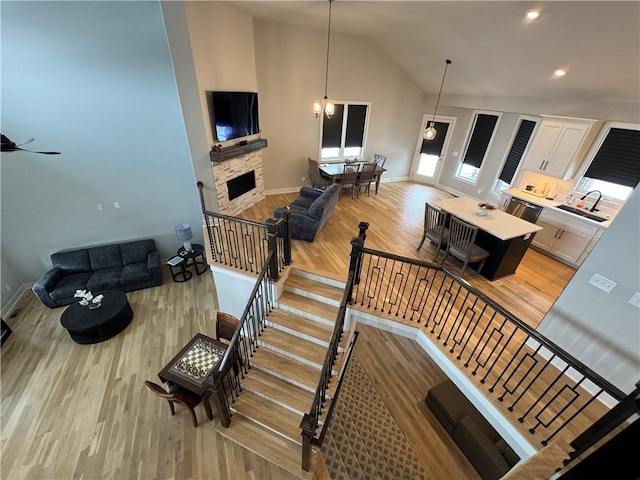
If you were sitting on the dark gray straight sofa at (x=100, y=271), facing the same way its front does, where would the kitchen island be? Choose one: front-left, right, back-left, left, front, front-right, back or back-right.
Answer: front-left

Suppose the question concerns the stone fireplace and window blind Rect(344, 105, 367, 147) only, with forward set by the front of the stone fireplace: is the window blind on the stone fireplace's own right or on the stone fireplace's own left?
on the stone fireplace's own left

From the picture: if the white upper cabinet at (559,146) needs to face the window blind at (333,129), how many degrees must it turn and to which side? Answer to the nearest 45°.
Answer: approximately 45° to its right

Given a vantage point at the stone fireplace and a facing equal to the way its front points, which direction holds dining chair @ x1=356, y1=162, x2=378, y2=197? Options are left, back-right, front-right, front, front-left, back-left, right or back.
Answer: front-left

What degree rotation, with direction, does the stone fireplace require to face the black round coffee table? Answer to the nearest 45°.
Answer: approximately 90° to its right
